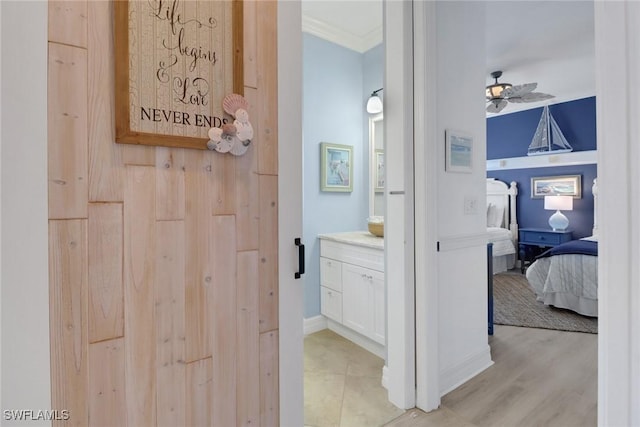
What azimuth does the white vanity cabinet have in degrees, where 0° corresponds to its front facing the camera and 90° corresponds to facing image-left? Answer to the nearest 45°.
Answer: approximately 45°

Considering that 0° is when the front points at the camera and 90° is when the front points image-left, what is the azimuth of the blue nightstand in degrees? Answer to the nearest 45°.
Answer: approximately 0°

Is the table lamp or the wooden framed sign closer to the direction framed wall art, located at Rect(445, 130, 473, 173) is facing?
the wooden framed sign

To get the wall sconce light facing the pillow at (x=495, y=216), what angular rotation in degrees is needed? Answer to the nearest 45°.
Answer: approximately 180°

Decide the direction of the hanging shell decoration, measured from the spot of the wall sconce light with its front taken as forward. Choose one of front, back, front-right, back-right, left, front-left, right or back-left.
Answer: front-left

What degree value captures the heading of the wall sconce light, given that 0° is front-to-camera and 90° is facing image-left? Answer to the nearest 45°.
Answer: approximately 45°

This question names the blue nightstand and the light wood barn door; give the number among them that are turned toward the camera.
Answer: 2

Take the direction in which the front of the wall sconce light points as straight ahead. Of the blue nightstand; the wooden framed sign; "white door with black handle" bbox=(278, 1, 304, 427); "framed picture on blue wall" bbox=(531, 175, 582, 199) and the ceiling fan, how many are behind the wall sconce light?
3

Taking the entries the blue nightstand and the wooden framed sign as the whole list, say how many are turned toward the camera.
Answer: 2

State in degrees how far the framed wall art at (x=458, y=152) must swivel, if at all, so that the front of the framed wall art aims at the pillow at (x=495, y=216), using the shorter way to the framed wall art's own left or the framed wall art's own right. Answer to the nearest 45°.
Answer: approximately 135° to the framed wall art's own left
